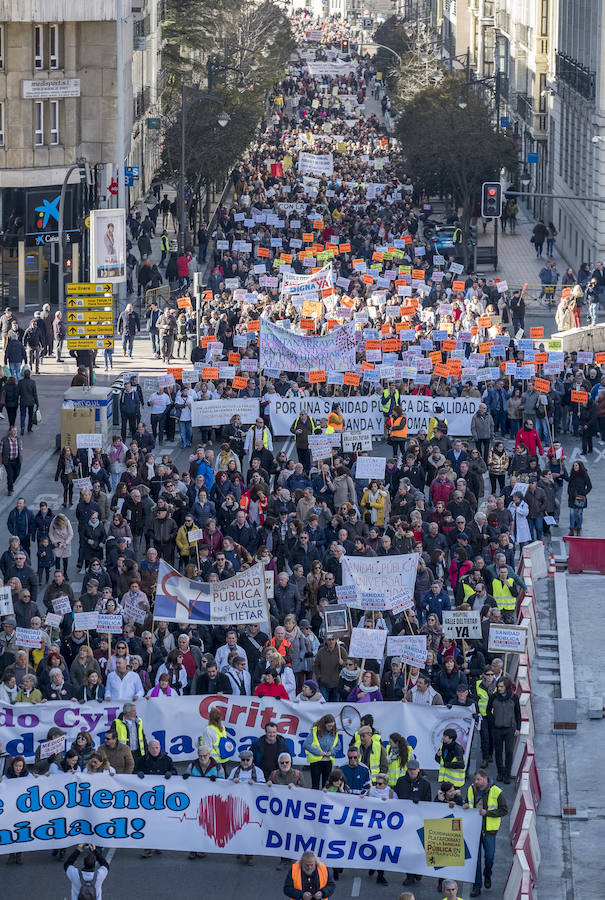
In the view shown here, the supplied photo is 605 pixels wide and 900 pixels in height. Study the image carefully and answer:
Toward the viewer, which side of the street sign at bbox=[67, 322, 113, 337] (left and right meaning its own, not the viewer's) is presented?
front

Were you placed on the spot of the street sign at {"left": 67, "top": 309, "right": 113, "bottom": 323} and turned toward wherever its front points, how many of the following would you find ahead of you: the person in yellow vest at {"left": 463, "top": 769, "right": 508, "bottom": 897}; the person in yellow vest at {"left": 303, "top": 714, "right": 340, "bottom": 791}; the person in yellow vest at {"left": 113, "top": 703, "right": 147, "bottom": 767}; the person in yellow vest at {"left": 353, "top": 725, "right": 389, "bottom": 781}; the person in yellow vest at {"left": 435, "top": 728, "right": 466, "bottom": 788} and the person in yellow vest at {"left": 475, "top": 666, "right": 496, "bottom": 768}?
6

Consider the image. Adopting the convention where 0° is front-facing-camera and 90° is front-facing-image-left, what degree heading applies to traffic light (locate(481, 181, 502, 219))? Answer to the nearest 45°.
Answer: approximately 0°

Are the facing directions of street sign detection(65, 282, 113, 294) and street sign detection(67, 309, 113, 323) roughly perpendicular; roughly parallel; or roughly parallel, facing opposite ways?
roughly parallel

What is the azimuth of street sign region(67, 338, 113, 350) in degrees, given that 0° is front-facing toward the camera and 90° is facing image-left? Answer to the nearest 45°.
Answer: approximately 0°

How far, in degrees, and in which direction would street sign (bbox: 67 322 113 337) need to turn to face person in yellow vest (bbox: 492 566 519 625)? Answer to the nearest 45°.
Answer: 0° — it already faces them

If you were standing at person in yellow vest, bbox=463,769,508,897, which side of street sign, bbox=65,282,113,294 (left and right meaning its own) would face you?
front

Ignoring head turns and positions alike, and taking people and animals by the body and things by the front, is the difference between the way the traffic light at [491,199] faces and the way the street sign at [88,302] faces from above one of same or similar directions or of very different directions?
same or similar directions

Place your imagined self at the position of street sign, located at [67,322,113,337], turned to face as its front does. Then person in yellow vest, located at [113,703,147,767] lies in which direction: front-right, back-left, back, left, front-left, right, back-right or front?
front

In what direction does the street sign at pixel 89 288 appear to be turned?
toward the camera

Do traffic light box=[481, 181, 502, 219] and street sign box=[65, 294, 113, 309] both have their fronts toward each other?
no

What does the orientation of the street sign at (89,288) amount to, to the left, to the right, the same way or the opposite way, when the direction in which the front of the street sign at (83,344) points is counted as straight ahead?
the same way

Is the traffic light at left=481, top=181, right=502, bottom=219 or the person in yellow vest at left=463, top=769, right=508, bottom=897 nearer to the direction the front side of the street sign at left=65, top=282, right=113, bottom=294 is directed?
the person in yellow vest

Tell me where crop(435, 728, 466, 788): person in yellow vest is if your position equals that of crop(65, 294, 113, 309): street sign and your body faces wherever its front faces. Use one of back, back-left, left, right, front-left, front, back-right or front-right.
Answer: front

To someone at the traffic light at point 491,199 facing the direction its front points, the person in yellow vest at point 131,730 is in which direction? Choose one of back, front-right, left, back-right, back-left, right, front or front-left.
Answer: front

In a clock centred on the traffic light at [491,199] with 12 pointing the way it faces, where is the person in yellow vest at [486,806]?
The person in yellow vest is roughly at 12 o'clock from the traffic light.

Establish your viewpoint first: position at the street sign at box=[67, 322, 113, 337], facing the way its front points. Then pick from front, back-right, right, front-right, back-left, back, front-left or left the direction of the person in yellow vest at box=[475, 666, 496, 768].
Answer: front

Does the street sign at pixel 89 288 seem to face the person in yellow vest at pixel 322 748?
yes
